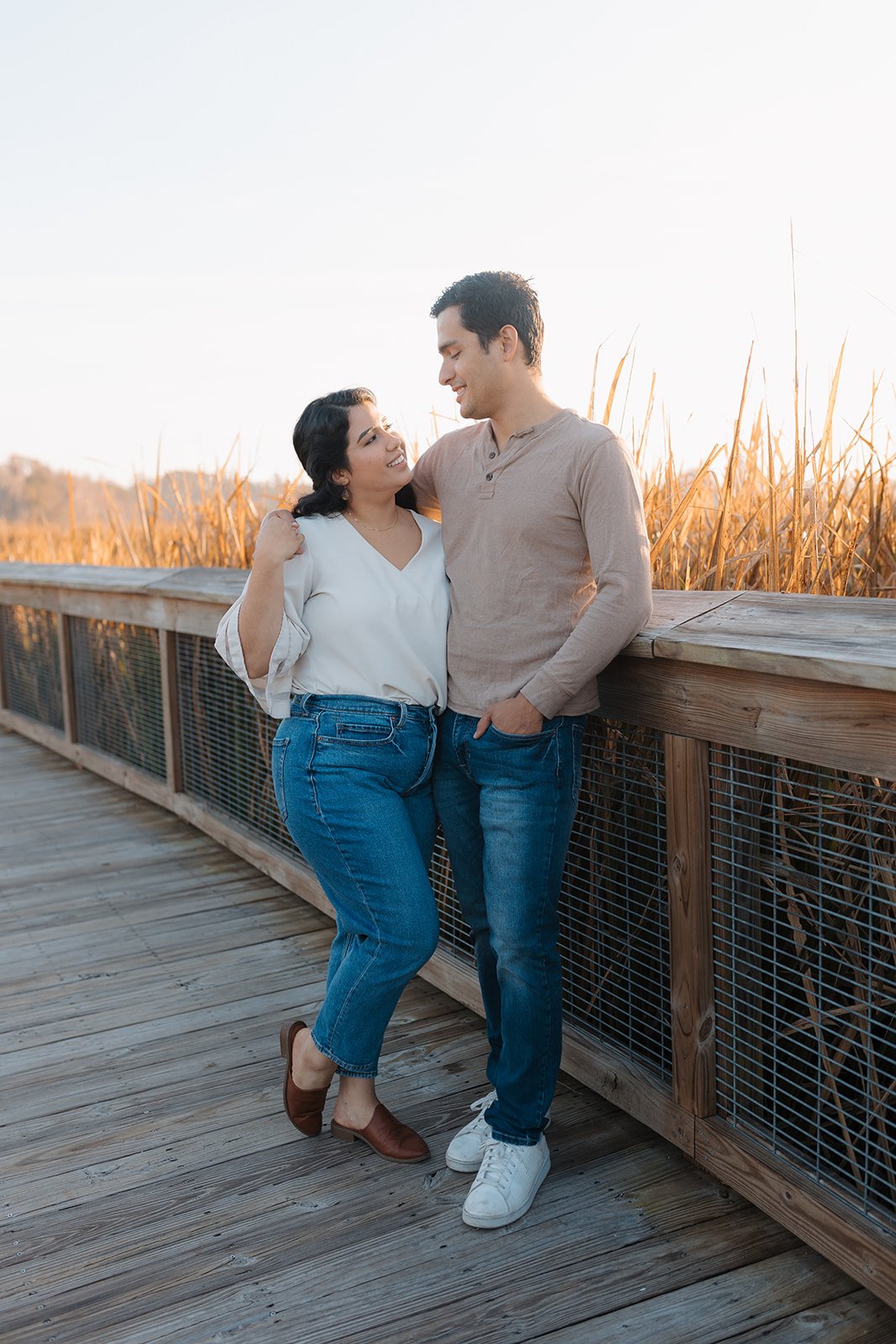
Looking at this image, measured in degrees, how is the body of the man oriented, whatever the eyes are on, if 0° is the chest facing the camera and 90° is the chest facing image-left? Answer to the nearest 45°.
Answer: approximately 45°

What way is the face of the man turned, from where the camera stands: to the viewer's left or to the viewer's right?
to the viewer's left

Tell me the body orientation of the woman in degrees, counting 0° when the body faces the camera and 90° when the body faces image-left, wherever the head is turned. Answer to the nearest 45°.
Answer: approximately 315°
